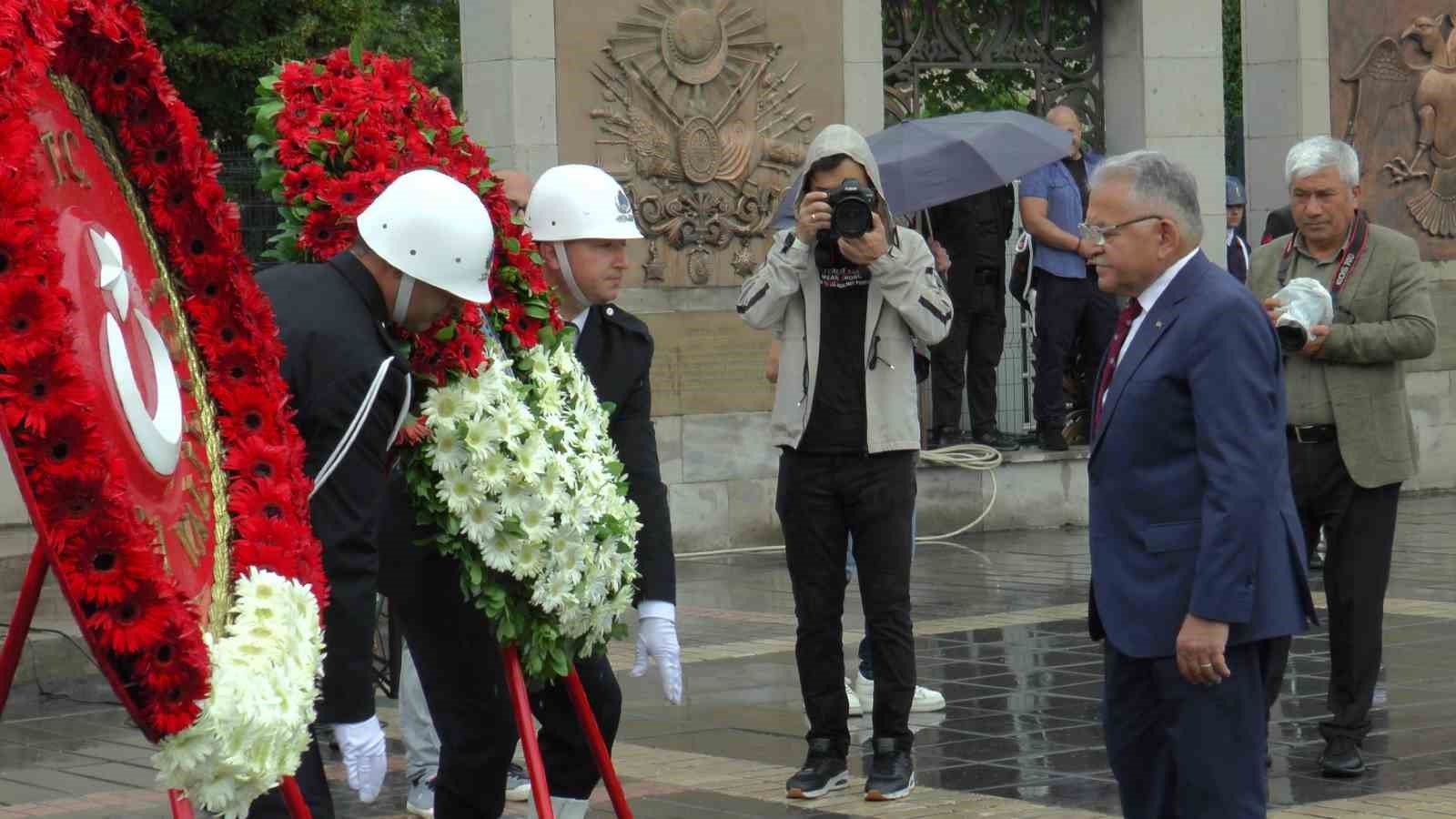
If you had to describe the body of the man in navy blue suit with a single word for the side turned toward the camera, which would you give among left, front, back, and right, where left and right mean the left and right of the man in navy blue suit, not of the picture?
left

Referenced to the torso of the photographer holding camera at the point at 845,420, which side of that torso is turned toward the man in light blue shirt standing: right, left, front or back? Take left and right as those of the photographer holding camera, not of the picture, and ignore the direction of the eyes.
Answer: back

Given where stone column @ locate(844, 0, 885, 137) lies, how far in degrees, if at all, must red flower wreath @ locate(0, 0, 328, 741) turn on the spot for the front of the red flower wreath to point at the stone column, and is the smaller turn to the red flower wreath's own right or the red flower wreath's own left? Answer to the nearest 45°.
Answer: approximately 90° to the red flower wreath's own left
